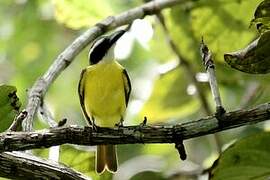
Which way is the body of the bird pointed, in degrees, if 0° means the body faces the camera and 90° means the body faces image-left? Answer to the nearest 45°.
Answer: approximately 0°
